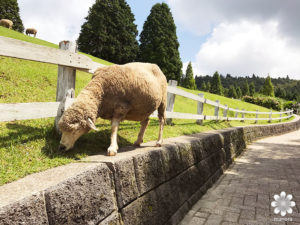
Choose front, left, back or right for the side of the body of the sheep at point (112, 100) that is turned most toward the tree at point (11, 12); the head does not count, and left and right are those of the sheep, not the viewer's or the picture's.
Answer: right

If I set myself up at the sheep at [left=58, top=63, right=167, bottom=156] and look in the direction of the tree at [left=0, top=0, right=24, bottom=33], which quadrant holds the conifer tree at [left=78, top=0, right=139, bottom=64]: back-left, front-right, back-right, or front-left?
front-right

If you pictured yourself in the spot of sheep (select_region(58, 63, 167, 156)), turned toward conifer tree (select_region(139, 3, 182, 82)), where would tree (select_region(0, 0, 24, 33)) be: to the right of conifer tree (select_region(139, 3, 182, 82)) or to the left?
left

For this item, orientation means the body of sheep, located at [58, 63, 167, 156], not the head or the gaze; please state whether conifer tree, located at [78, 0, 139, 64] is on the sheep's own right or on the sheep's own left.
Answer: on the sheep's own right

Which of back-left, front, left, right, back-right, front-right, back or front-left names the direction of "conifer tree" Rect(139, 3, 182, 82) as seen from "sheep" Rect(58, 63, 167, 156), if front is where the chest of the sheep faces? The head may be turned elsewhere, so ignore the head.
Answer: back-right
